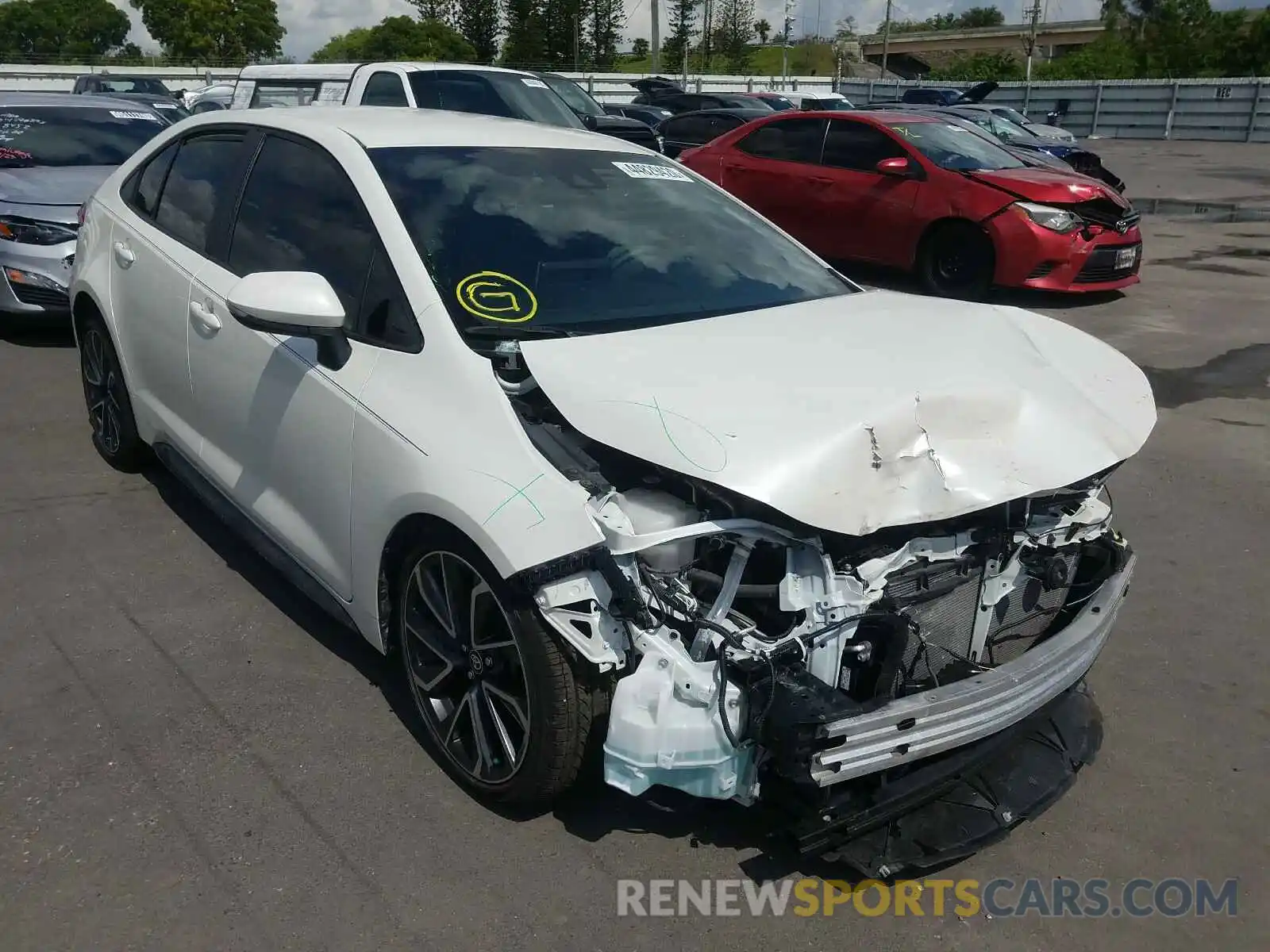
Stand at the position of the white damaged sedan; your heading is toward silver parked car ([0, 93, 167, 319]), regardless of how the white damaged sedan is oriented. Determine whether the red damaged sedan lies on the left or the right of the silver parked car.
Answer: right

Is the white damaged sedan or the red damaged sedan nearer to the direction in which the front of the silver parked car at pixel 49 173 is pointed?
the white damaged sedan

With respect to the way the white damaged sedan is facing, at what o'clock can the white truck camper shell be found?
The white truck camper shell is roughly at 7 o'clock from the white damaged sedan.

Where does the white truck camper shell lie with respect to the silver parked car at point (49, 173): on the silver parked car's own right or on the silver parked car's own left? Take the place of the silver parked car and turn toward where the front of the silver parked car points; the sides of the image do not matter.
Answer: on the silver parked car's own left

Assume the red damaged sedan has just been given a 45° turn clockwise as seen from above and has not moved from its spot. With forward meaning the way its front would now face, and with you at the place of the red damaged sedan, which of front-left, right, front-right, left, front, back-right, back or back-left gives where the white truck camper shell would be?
right

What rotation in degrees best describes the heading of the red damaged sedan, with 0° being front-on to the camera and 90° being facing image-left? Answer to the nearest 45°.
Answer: approximately 315°

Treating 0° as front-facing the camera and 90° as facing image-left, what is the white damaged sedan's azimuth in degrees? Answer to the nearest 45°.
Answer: approximately 315°

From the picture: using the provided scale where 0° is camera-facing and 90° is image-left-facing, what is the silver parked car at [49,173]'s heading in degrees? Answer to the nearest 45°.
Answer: approximately 0°
